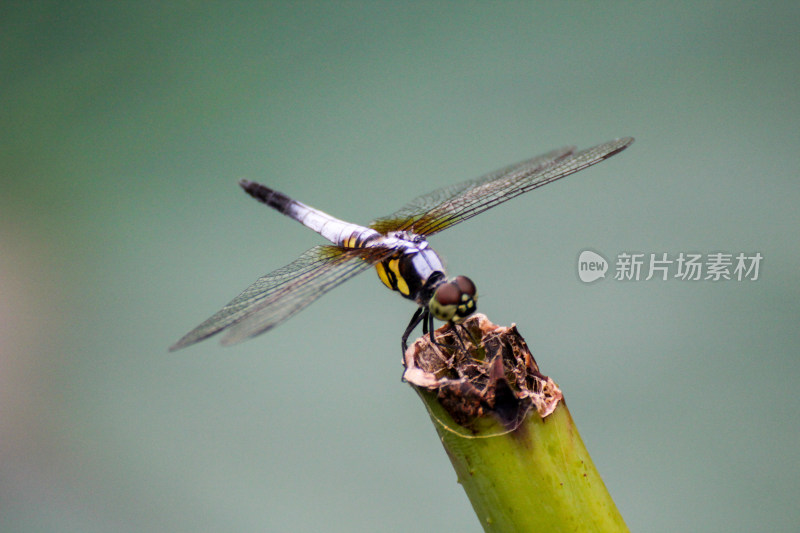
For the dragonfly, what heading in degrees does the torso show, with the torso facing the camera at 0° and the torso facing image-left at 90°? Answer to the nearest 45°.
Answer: approximately 315°
